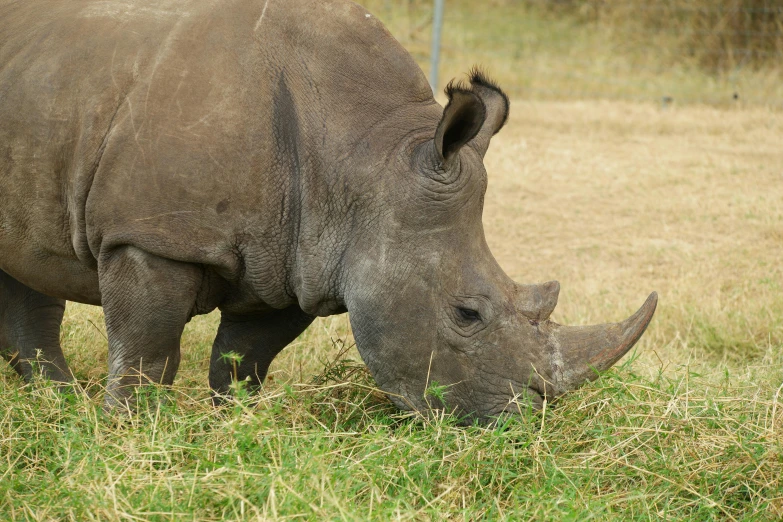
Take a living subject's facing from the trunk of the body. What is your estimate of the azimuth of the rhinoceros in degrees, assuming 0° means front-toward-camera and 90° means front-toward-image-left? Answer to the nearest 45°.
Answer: approximately 270°
